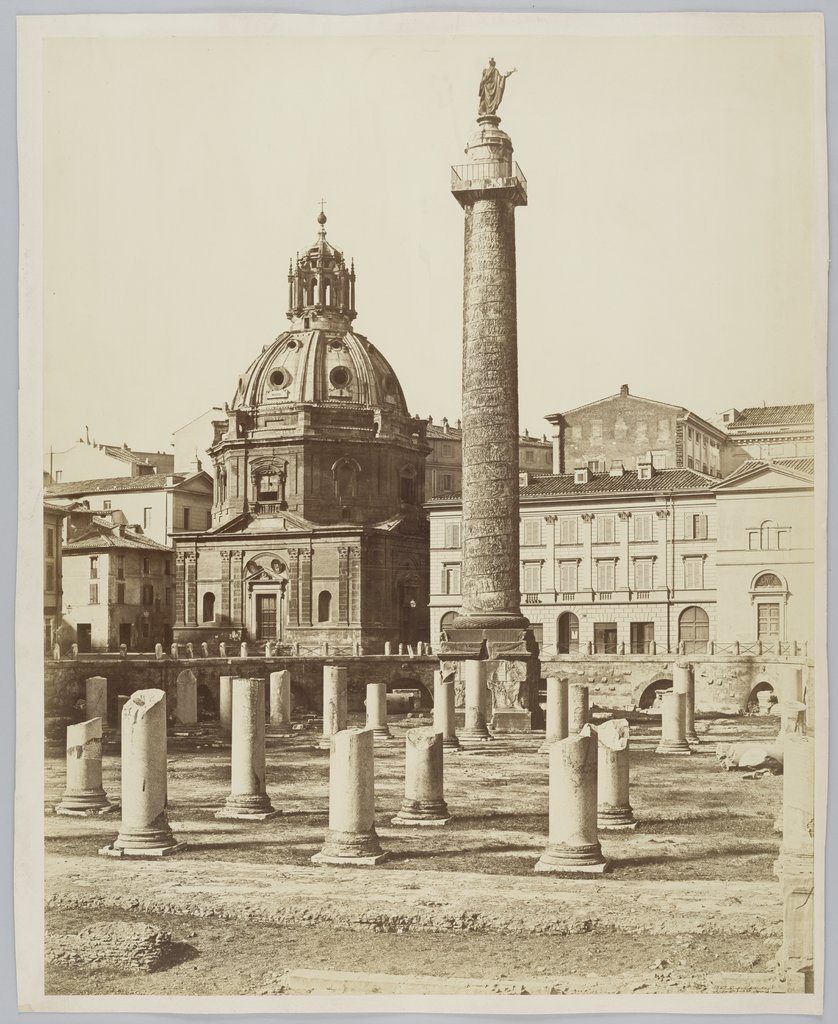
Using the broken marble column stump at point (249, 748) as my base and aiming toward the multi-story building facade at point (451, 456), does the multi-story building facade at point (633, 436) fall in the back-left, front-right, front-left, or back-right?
front-right

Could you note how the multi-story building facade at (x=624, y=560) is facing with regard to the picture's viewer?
facing the viewer

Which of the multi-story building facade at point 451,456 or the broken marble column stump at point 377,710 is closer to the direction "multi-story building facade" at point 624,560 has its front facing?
the broken marble column stump

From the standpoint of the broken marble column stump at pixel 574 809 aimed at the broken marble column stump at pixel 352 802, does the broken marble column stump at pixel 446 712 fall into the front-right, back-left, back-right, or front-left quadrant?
front-right

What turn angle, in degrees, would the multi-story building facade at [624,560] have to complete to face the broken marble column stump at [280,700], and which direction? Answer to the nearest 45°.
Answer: approximately 45° to its right

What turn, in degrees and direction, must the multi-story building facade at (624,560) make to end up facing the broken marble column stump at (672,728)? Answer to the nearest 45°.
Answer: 0° — it already faces it

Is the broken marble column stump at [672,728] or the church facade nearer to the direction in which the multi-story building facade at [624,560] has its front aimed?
the broken marble column stump

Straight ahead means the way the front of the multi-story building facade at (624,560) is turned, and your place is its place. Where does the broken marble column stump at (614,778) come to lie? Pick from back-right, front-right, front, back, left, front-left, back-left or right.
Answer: front

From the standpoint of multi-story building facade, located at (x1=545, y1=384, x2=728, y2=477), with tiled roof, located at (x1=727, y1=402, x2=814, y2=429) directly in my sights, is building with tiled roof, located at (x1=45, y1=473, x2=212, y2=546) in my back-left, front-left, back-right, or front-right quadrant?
back-right
